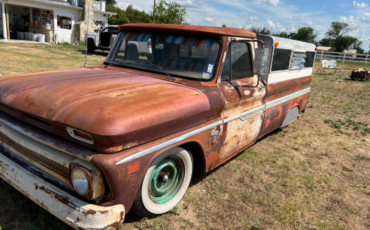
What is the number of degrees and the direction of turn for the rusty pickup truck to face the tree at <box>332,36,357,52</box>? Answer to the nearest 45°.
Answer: approximately 180°

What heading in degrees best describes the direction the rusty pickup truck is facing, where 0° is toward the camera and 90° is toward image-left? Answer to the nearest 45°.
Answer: approximately 45°

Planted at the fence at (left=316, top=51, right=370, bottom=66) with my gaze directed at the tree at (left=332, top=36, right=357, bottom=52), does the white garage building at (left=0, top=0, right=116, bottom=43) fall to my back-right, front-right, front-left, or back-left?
back-left

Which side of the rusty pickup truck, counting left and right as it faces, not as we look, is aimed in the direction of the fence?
back

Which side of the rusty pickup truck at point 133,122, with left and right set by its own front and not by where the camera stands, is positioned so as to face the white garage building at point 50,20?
right
